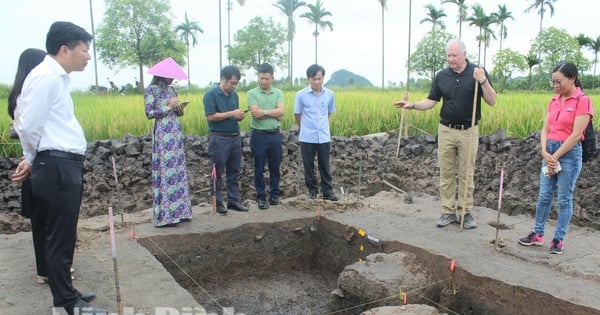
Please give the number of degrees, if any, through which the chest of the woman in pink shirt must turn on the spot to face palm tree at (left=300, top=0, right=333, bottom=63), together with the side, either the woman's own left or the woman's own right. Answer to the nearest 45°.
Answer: approximately 90° to the woman's own right

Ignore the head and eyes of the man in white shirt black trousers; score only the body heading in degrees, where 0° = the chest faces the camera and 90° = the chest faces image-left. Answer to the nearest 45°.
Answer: approximately 270°

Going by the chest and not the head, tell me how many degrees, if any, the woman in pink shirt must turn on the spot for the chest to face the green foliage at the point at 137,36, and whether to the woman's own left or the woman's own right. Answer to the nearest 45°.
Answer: approximately 90° to the woman's own right

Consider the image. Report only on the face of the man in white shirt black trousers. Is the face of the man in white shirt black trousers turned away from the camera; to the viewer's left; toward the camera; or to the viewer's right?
to the viewer's right

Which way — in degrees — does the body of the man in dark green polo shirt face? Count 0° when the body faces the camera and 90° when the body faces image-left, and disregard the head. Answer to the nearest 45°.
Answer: approximately 315°

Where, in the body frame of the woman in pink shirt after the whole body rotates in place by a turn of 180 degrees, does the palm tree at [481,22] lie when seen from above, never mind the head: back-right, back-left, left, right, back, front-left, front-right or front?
front-left
